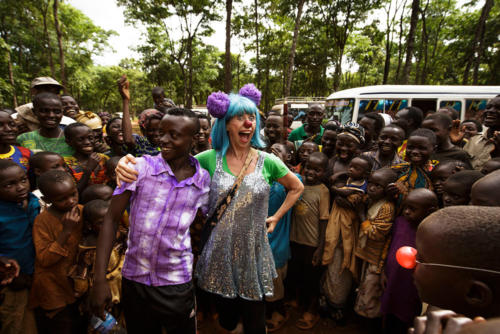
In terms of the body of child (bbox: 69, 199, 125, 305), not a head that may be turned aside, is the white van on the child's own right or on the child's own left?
on the child's own left

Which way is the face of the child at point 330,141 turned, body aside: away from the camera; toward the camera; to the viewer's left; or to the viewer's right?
toward the camera

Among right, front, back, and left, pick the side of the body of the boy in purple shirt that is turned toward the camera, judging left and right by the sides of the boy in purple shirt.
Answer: front

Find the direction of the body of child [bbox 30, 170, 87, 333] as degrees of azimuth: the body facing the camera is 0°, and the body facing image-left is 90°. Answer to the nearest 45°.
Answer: approximately 315°

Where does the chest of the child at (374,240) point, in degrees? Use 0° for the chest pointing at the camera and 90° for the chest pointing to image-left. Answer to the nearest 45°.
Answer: approximately 45°

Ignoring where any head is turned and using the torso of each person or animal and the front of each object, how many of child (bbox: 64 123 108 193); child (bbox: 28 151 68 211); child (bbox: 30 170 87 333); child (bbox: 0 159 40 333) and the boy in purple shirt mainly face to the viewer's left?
0

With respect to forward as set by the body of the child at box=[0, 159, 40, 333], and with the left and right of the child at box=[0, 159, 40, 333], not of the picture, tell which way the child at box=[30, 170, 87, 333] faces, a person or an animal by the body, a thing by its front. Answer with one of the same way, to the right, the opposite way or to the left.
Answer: the same way

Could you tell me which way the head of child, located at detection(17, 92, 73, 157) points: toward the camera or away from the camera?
toward the camera

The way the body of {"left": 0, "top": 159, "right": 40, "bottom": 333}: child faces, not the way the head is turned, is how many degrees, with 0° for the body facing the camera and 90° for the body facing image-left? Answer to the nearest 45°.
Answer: approximately 315°

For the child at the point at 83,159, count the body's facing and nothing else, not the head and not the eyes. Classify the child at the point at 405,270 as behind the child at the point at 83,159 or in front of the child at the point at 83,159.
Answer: in front

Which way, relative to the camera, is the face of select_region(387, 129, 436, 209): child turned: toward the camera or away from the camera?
toward the camera

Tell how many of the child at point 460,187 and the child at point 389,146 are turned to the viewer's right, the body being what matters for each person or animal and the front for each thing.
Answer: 0
